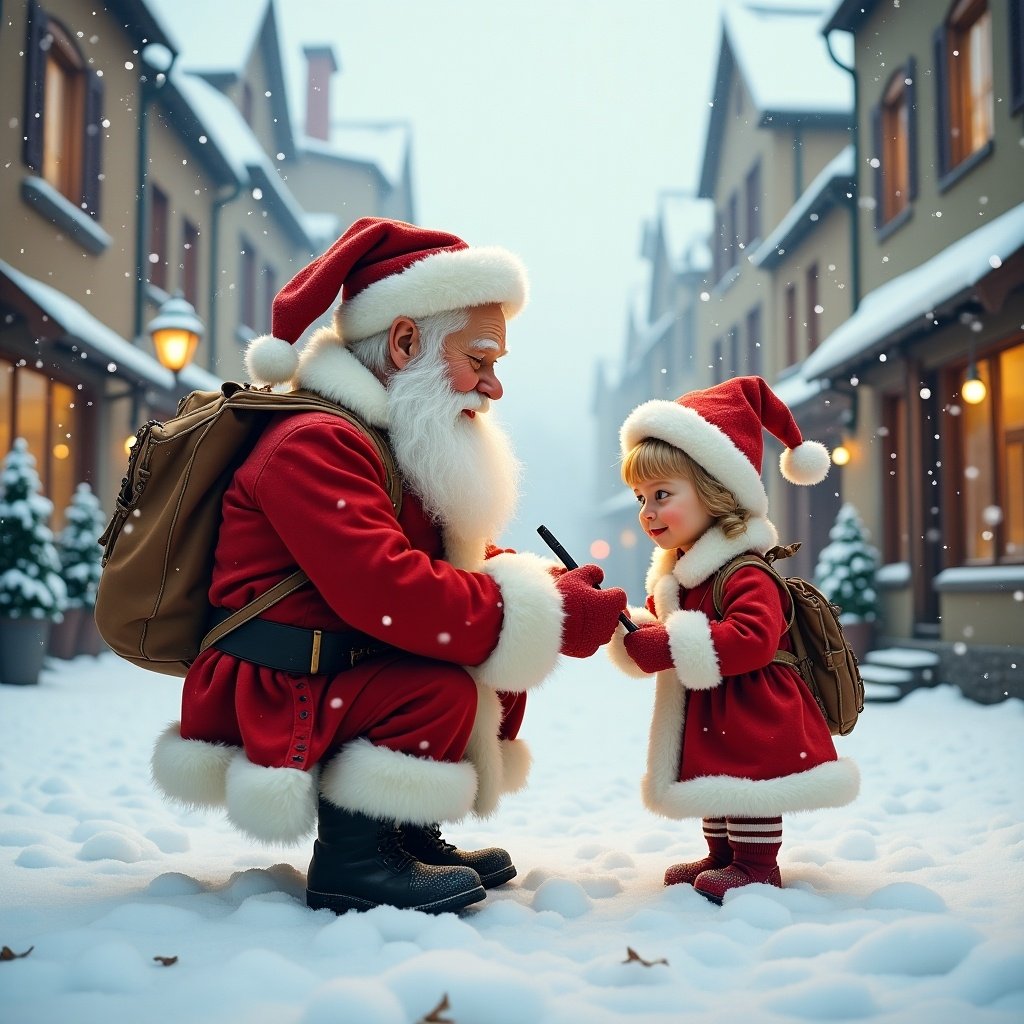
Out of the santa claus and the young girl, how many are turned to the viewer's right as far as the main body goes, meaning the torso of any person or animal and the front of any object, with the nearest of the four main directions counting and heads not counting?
1

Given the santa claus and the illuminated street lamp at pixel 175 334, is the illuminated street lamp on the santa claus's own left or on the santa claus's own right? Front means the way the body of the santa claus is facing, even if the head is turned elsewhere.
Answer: on the santa claus's own left

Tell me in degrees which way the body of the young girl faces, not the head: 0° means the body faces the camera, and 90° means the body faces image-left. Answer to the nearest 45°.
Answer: approximately 90°

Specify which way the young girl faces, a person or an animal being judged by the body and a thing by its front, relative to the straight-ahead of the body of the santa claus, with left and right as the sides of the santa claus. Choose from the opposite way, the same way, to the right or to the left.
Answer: the opposite way

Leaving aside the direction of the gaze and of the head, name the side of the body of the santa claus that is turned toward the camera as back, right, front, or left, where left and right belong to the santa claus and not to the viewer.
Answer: right

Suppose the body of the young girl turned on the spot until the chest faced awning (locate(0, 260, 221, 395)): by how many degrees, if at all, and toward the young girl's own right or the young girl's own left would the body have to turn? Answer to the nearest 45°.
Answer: approximately 45° to the young girl's own right

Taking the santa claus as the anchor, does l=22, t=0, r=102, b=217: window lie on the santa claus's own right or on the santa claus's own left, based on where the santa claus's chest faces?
on the santa claus's own left

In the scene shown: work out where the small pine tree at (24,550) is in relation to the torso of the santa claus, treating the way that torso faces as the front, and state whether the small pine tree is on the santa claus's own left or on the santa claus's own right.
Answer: on the santa claus's own left
